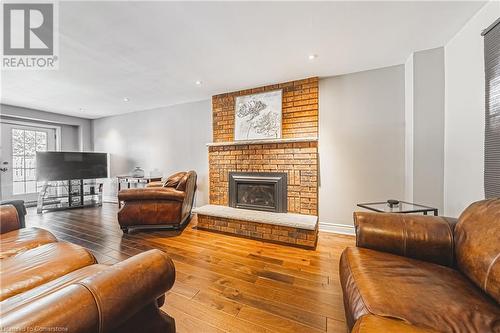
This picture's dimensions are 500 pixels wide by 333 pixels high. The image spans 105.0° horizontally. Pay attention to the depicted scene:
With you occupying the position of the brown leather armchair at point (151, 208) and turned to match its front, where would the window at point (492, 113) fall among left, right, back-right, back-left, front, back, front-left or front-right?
back-left

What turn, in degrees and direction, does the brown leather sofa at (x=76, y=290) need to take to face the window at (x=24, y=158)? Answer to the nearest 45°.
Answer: approximately 45° to its left

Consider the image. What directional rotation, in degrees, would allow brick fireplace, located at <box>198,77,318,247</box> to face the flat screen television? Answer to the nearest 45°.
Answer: approximately 45° to its right

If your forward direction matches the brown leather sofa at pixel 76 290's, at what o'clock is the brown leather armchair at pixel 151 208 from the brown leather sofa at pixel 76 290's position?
The brown leather armchair is roughly at 11 o'clock from the brown leather sofa.

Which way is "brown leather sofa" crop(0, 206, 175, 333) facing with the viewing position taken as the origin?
facing away from the viewer and to the right of the viewer

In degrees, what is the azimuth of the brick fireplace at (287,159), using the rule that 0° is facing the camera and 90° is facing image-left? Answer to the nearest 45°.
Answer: approximately 45°

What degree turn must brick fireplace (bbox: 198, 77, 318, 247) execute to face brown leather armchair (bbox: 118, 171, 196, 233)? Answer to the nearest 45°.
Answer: approximately 45° to its right
